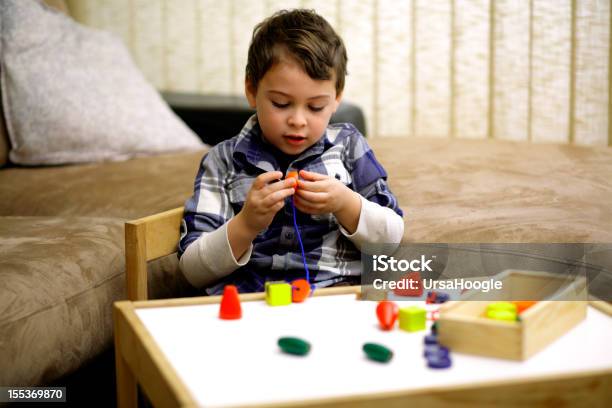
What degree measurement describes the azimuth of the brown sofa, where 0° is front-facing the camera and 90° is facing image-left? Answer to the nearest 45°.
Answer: approximately 315°

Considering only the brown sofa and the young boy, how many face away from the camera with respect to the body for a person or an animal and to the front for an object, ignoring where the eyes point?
0

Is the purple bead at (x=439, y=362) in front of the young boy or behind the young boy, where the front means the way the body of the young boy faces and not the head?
in front

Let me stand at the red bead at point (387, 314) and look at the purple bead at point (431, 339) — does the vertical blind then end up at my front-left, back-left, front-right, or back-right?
back-left

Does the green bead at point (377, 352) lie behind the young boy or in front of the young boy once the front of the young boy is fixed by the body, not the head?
in front
